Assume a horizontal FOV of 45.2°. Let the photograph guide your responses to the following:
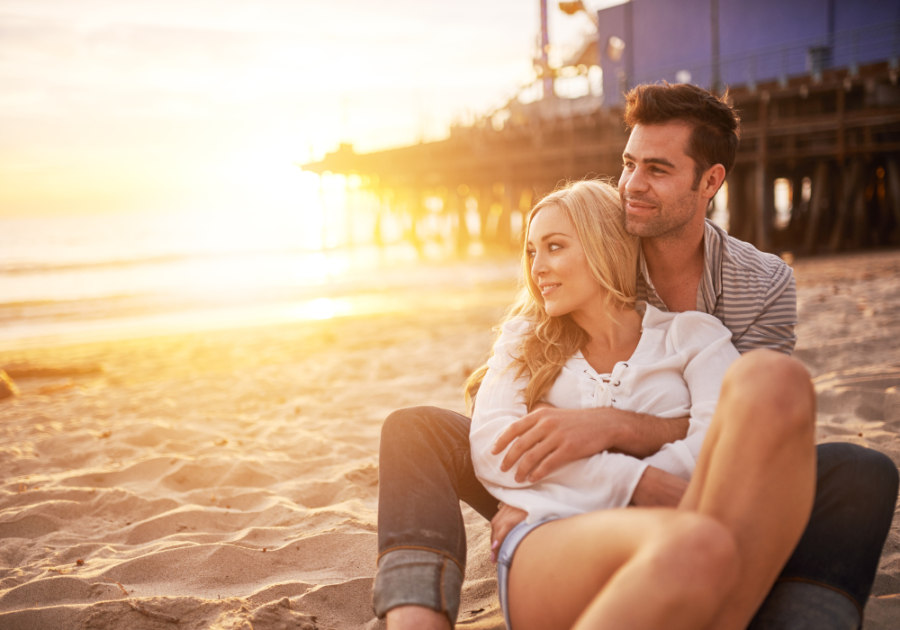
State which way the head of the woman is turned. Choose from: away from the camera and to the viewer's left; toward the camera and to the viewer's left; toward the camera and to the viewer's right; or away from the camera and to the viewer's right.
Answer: toward the camera and to the viewer's left

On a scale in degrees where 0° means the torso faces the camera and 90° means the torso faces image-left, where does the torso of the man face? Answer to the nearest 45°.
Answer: approximately 45°
